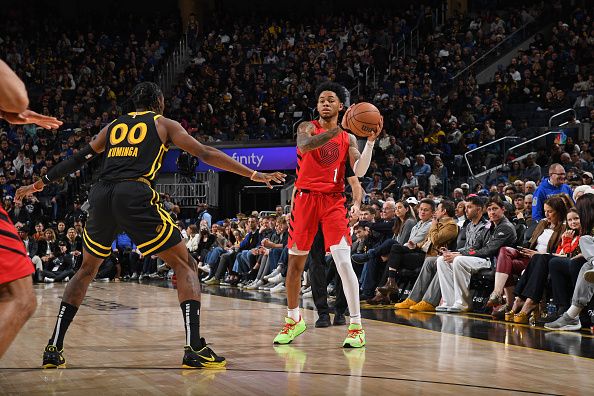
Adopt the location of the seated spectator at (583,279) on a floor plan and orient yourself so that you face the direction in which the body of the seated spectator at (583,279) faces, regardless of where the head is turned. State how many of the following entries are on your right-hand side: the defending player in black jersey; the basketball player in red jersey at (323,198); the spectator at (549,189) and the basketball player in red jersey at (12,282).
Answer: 1

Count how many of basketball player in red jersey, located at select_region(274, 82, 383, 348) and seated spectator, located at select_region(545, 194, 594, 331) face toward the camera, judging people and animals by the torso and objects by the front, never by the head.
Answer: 1

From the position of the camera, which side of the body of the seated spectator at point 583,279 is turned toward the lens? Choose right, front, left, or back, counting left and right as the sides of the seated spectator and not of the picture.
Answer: left

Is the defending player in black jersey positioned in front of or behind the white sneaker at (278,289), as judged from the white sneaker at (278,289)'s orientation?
in front

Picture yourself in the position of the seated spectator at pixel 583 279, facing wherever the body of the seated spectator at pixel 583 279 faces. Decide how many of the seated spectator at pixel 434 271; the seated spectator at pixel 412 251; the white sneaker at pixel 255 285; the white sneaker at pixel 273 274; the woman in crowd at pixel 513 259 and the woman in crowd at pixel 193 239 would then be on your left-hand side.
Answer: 0

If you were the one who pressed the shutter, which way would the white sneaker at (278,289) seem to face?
facing the viewer and to the left of the viewer

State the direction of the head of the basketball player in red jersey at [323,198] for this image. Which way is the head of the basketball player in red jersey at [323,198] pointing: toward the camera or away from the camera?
toward the camera

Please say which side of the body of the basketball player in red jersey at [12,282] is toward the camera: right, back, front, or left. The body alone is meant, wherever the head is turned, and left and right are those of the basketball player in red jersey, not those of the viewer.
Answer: right

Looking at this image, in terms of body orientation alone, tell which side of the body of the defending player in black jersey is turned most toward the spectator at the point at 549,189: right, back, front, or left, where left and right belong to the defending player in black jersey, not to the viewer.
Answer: front

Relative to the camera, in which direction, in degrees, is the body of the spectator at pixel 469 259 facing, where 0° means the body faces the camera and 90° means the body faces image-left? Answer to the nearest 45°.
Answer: approximately 45°

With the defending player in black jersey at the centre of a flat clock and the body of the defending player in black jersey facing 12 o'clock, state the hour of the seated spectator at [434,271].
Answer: The seated spectator is roughly at 12 o'clock from the defending player in black jersey.

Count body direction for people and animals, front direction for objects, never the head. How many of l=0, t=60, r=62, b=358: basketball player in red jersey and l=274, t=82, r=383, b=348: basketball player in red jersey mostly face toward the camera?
1

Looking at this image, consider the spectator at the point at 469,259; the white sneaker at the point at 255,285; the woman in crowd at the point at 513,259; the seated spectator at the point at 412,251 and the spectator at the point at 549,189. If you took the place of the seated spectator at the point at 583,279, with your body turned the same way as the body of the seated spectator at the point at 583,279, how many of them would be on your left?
0

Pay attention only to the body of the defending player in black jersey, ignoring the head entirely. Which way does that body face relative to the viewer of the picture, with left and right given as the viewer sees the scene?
facing away from the viewer and to the right of the viewer

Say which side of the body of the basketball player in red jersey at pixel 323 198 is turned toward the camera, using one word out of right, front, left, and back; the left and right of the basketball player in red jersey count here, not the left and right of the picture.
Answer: front
